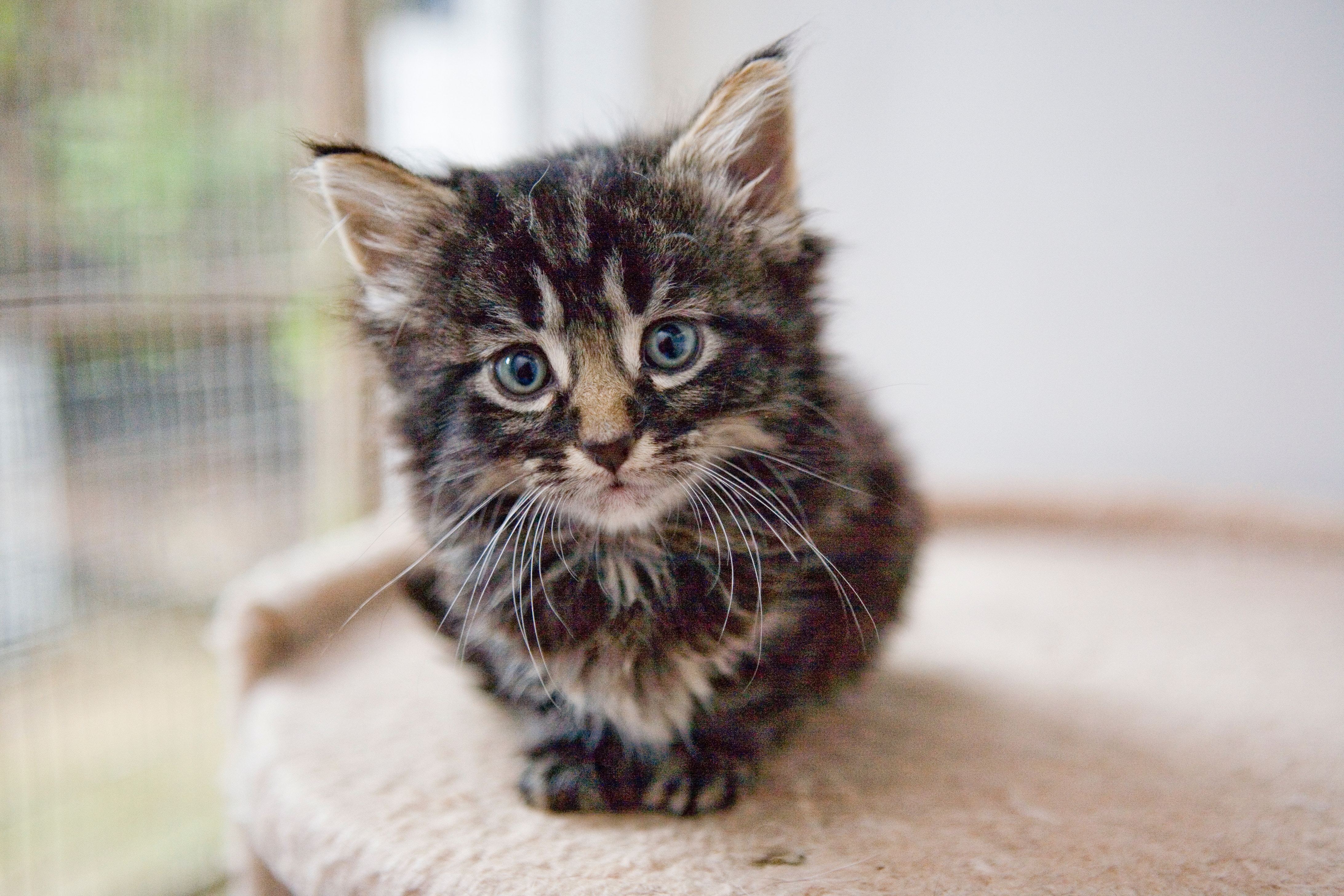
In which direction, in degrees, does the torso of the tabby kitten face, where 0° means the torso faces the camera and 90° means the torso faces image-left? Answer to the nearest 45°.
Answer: approximately 0°
